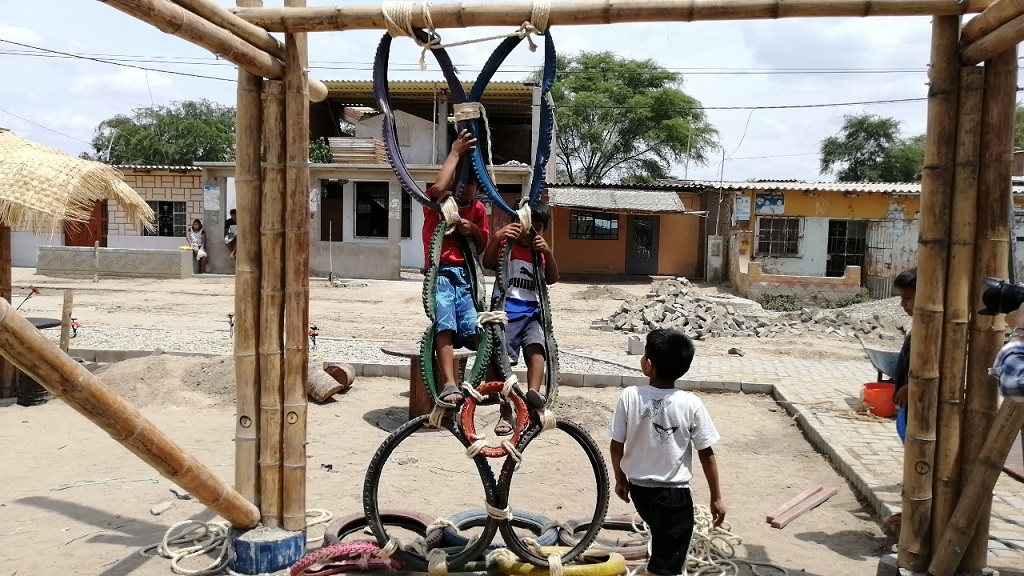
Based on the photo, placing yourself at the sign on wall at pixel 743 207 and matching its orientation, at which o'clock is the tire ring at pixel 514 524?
The tire ring is roughly at 12 o'clock from the sign on wall.

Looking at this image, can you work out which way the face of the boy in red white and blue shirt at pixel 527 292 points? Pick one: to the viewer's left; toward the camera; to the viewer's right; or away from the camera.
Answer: toward the camera

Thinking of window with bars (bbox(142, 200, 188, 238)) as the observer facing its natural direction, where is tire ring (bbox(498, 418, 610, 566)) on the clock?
The tire ring is roughly at 12 o'clock from the window with bars.

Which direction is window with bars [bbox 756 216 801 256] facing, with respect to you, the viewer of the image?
facing the viewer

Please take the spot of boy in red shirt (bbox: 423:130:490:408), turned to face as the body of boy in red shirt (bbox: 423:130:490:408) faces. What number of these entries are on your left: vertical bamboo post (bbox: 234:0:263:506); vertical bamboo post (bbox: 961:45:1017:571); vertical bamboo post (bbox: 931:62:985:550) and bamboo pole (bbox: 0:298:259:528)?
2

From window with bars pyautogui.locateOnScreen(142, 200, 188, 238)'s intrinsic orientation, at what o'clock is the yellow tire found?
The yellow tire is roughly at 12 o'clock from the window with bars.

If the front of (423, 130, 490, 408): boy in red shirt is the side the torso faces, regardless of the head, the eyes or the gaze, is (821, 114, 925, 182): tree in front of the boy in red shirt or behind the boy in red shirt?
behind

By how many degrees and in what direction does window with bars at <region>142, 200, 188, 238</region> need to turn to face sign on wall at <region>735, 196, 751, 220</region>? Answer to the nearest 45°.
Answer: approximately 45° to its left

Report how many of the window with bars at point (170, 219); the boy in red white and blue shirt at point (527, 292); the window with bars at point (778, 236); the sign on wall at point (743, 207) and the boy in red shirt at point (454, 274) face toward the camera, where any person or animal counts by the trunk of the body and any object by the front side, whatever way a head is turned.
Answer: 5

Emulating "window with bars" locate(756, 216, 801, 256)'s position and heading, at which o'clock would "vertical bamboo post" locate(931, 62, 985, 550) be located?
The vertical bamboo post is roughly at 12 o'clock from the window with bars.

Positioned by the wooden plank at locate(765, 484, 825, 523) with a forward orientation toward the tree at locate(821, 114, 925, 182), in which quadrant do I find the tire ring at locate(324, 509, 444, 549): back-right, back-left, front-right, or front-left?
back-left

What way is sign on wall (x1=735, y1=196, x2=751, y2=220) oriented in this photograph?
toward the camera

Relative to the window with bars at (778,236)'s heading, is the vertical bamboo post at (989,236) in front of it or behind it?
in front

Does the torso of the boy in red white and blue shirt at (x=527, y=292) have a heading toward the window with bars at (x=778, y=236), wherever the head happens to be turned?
no

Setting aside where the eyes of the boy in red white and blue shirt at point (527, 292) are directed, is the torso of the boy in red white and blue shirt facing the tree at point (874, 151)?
no

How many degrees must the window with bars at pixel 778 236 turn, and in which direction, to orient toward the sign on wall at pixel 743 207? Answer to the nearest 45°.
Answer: approximately 45° to its right

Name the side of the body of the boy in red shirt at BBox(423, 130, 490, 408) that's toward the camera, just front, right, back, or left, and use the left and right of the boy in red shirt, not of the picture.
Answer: front

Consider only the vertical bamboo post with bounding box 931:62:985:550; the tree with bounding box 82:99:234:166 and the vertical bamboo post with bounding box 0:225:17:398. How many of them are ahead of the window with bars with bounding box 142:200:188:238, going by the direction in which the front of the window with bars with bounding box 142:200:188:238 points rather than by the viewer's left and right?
2
